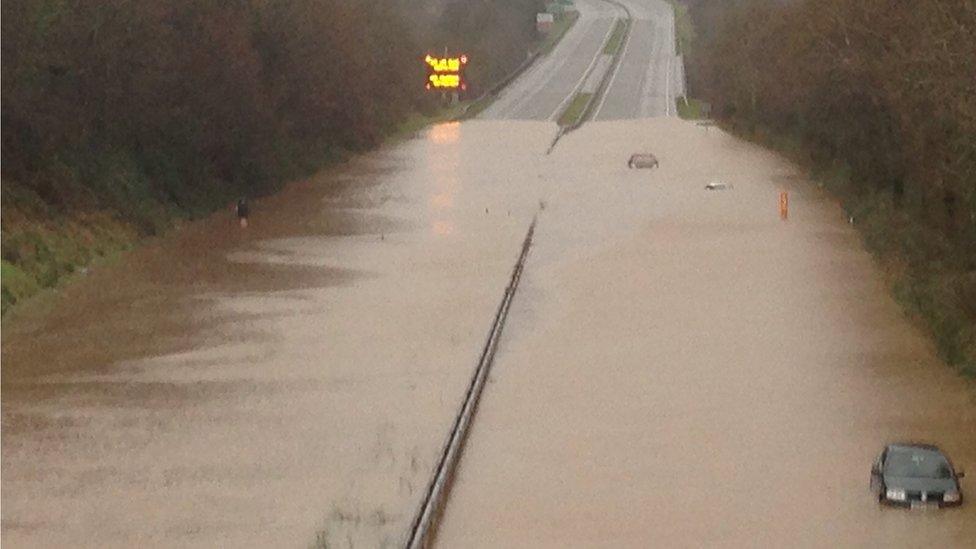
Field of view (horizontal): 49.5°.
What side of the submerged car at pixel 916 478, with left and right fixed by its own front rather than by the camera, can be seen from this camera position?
front

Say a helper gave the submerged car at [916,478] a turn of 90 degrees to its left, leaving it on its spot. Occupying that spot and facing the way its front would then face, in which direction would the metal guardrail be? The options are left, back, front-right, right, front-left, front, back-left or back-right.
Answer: back
